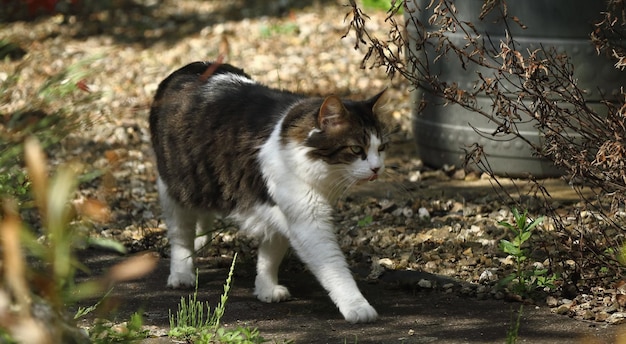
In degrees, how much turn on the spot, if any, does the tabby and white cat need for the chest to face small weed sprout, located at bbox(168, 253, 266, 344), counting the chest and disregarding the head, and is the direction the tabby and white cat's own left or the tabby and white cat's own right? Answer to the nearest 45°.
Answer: approximately 45° to the tabby and white cat's own right

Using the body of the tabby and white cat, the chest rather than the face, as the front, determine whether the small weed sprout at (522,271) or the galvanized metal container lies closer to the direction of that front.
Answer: the small weed sprout

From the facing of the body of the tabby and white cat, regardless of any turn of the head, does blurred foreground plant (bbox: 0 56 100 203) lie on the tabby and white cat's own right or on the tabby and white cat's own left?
on the tabby and white cat's own right

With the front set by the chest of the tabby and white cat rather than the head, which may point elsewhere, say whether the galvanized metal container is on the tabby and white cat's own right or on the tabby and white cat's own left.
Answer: on the tabby and white cat's own left

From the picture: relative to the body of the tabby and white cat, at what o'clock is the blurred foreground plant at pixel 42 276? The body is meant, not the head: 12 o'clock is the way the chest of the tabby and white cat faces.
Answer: The blurred foreground plant is roughly at 2 o'clock from the tabby and white cat.

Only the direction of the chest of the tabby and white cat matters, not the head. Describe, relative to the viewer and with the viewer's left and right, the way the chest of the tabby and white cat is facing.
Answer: facing the viewer and to the right of the viewer

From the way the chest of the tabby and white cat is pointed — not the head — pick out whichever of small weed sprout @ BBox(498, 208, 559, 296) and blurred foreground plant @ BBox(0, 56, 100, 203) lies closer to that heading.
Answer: the small weed sprout

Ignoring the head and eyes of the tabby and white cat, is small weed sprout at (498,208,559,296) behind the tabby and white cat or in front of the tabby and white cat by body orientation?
in front
